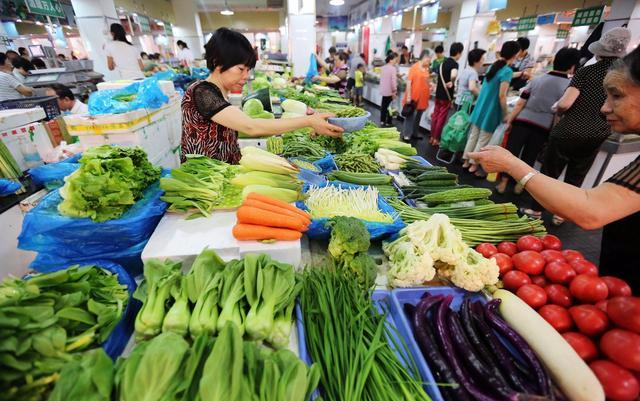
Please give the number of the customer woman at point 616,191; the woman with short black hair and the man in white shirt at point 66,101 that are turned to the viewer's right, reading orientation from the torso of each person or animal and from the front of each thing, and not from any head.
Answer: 1

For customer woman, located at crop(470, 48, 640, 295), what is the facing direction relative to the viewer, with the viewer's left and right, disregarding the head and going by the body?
facing to the left of the viewer

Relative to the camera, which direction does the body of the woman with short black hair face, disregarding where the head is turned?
to the viewer's right

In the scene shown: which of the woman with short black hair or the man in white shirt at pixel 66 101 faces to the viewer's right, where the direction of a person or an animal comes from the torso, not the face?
the woman with short black hair

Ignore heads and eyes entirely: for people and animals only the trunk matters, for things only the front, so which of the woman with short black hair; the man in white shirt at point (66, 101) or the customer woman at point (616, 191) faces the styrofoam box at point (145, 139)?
the customer woman

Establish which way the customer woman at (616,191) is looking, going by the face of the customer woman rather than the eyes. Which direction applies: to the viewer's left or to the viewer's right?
to the viewer's left

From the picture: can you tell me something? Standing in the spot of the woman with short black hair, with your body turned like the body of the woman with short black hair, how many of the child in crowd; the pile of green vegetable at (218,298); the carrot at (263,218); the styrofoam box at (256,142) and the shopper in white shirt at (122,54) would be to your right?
2

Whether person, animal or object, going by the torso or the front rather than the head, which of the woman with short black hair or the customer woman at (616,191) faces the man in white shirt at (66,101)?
the customer woman

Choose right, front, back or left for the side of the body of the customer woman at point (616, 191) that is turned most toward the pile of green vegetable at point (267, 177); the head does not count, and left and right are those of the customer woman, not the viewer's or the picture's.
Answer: front

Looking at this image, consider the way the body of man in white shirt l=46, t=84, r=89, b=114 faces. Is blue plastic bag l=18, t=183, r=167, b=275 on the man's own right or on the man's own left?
on the man's own left

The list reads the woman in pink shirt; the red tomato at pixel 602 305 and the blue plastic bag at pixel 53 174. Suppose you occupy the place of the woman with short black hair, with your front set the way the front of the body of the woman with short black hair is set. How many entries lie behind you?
1
